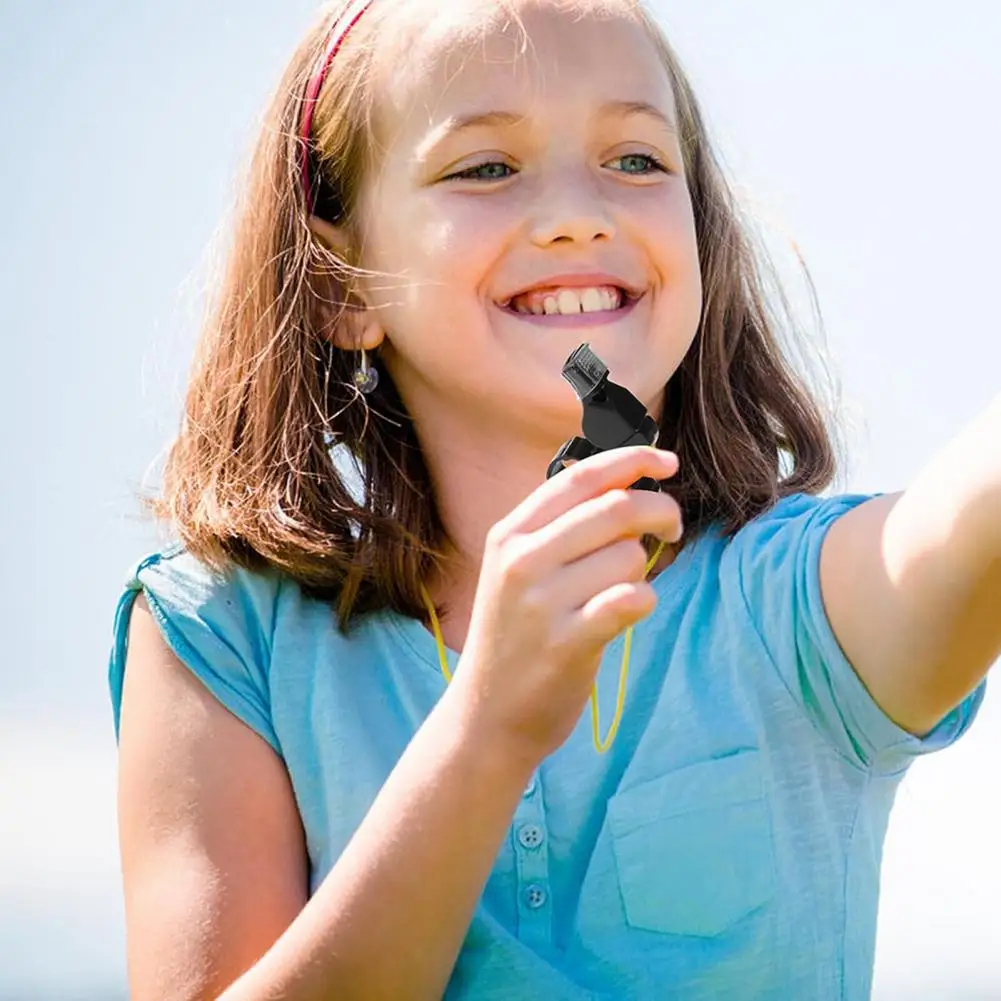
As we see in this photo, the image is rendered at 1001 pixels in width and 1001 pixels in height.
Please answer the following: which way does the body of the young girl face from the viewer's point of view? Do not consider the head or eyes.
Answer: toward the camera

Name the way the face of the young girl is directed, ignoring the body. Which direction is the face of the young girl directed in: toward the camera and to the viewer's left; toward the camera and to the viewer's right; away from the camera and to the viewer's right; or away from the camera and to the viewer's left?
toward the camera and to the viewer's right
